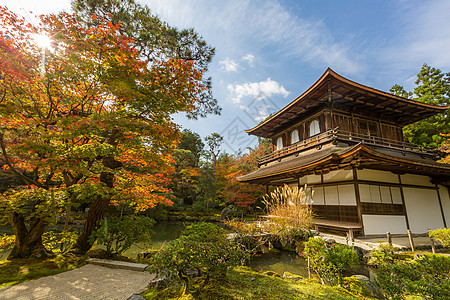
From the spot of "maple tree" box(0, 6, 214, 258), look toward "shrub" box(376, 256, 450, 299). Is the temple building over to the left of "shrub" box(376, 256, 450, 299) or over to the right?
left

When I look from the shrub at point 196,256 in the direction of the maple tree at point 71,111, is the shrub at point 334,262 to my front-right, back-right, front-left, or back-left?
back-right
